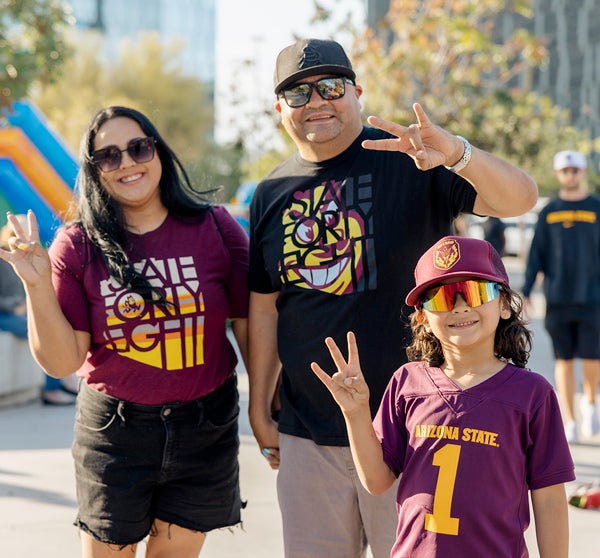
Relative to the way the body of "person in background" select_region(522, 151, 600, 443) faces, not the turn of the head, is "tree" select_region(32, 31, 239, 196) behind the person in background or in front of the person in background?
behind

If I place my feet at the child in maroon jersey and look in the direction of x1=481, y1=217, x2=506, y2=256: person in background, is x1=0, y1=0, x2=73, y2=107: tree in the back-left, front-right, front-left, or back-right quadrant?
front-left

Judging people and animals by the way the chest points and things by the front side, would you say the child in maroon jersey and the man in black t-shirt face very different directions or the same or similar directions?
same or similar directions

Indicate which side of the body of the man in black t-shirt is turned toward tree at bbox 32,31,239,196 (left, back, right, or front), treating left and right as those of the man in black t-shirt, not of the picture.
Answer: back

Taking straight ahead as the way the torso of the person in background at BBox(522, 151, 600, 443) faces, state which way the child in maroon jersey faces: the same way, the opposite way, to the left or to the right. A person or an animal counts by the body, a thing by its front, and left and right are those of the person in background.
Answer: the same way

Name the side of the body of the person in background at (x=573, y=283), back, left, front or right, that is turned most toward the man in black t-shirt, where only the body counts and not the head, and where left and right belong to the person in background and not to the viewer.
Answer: front

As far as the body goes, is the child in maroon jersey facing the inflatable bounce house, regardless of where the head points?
no

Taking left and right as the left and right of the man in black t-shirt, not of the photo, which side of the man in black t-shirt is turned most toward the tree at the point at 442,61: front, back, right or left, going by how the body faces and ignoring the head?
back

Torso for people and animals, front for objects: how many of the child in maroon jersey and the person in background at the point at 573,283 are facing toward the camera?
2

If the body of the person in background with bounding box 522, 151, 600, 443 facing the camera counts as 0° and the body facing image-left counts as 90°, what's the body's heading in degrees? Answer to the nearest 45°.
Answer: approximately 0°

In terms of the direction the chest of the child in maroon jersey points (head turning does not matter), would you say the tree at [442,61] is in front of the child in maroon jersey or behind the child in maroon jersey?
behind

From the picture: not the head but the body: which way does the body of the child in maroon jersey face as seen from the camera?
toward the camera

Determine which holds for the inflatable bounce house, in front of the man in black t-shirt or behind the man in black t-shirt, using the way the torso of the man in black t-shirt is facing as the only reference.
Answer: behind

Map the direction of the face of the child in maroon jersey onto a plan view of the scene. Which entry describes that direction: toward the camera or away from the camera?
toward the camera

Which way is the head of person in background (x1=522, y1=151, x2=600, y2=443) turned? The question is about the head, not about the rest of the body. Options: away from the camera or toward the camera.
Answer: toward the camera

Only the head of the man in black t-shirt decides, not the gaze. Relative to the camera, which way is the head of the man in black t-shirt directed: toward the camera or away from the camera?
toward the camera

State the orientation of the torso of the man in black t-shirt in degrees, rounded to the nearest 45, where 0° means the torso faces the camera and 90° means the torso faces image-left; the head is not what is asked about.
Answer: approximately 0°

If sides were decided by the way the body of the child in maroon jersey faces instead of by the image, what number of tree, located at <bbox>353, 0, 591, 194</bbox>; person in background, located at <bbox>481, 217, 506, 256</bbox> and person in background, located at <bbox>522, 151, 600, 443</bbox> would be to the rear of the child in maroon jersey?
3

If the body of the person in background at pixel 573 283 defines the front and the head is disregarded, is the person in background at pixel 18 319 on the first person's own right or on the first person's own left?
on the first person's own right

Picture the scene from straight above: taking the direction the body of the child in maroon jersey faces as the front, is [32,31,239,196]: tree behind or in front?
behind
